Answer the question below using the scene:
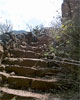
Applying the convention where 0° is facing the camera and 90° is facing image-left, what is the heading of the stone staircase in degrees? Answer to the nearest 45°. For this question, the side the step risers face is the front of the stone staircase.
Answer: approximately 0°
